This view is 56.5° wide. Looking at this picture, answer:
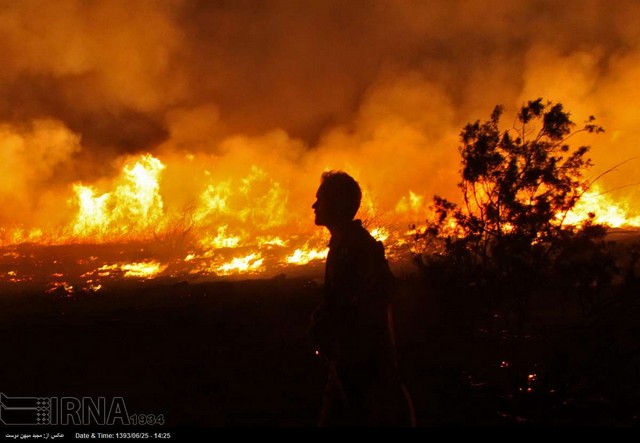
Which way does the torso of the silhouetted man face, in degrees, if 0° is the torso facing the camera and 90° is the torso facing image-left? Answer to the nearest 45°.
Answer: approximately 90°

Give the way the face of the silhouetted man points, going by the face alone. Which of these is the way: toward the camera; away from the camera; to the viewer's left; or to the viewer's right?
to the viewer's left
